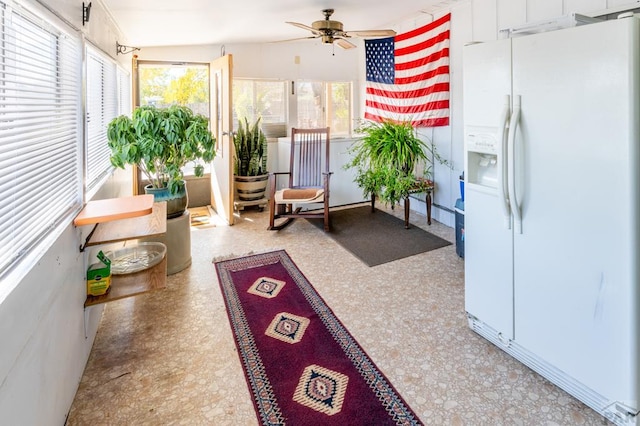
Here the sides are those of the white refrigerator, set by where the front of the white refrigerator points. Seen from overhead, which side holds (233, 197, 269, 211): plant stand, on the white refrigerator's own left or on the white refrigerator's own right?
on the white refrigerator's own right

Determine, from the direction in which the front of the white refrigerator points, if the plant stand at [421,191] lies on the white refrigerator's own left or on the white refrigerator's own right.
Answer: on the white refrigerator's own right

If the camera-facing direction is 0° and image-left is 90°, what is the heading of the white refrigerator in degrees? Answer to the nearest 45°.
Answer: approximately 45°
